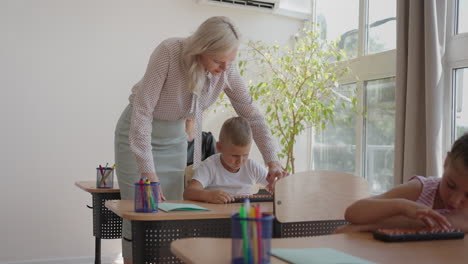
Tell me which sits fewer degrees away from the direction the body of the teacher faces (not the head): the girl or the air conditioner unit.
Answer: the girl

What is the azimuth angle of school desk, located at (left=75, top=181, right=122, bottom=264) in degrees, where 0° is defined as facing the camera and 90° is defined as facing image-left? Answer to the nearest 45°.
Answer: approximately 180°

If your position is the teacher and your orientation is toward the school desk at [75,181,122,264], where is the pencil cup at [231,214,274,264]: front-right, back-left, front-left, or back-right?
back-left

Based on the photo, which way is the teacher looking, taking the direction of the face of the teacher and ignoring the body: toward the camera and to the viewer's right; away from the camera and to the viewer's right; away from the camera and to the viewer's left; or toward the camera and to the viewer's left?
toward the camera and to the viewer's right

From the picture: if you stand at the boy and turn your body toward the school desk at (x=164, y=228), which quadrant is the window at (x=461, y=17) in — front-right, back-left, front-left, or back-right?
back-left

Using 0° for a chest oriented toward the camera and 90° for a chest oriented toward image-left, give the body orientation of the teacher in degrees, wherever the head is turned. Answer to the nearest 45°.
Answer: approximately 315°

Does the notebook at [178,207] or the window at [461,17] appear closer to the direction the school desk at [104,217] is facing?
the notebook

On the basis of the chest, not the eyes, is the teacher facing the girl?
yes

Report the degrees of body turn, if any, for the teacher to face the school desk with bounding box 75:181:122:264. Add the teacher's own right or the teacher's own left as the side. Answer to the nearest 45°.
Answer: approximately 180°
